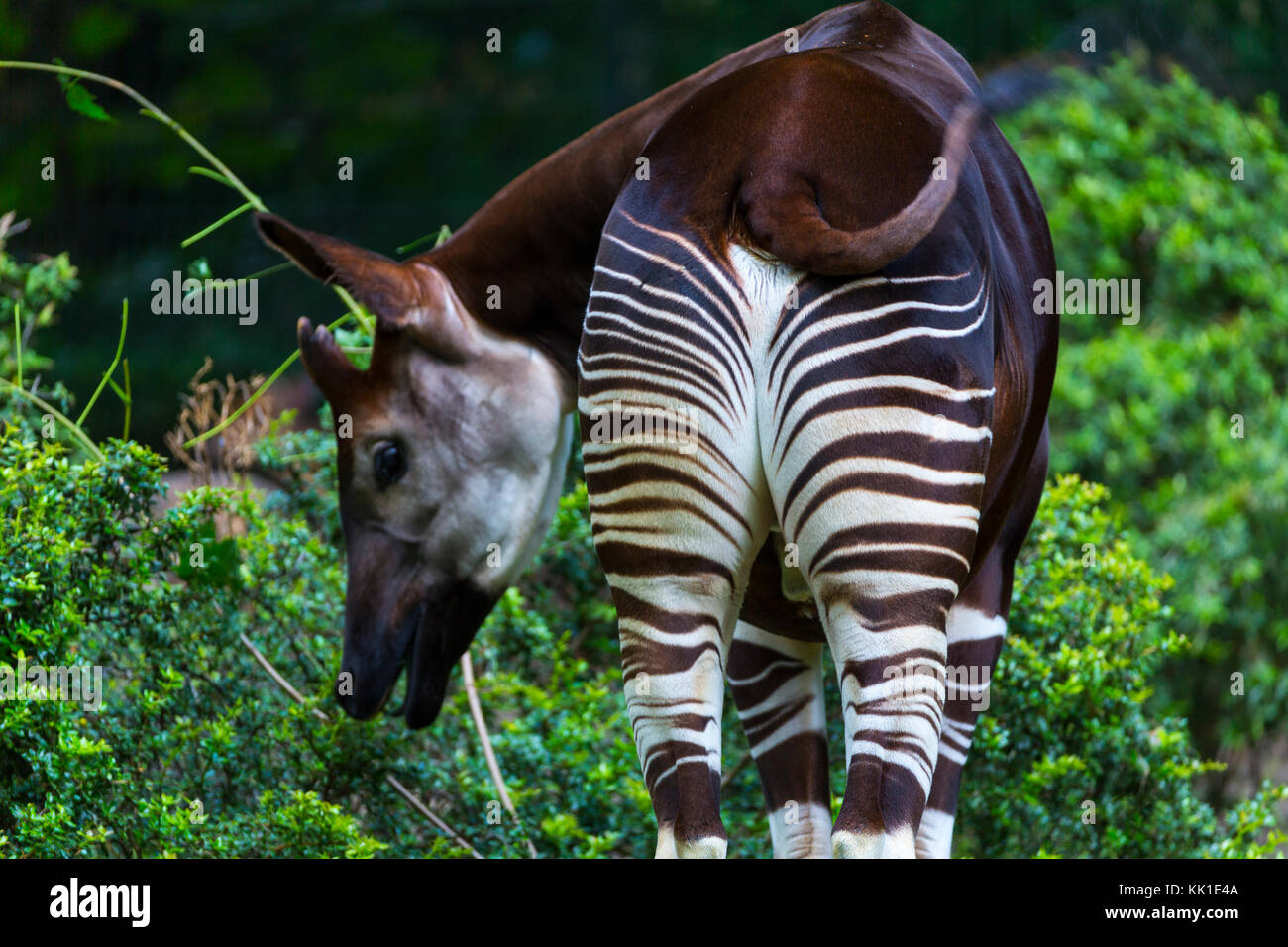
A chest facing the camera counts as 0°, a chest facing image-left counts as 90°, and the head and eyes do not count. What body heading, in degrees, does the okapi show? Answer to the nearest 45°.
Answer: approximately 180°

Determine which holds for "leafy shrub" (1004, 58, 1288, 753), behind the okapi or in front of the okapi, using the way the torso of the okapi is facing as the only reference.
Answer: in front
